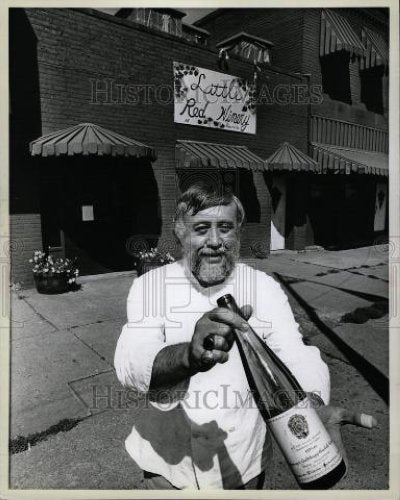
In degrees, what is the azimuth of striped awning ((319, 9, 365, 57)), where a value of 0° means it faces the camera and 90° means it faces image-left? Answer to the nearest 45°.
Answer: approximately 315°

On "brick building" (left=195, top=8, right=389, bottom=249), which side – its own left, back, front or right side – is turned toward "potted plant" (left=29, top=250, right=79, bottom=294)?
right

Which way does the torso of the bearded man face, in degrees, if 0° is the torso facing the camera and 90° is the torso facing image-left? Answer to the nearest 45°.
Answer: approximately 0°

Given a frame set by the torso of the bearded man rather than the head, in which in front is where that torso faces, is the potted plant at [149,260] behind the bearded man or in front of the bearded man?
behind

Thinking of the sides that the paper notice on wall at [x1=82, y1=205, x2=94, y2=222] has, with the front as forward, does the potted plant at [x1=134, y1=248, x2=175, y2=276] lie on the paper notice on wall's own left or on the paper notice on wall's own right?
on the paper notice on wall's own left

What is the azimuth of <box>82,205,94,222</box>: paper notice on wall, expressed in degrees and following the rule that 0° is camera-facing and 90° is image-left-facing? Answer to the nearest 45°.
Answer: approximately 0°

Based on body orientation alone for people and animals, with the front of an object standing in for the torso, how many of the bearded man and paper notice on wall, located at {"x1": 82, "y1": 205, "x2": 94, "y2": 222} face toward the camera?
2

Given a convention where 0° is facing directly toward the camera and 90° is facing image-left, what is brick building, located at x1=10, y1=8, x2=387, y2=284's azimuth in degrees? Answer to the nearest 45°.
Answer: approximately 315°

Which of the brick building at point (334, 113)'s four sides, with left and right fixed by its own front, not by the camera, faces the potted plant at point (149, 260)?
right
